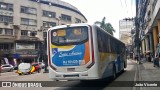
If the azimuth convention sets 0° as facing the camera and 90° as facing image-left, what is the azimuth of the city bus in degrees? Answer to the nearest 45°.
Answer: approximately 225°

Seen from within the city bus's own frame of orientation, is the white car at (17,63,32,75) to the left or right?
on its left
